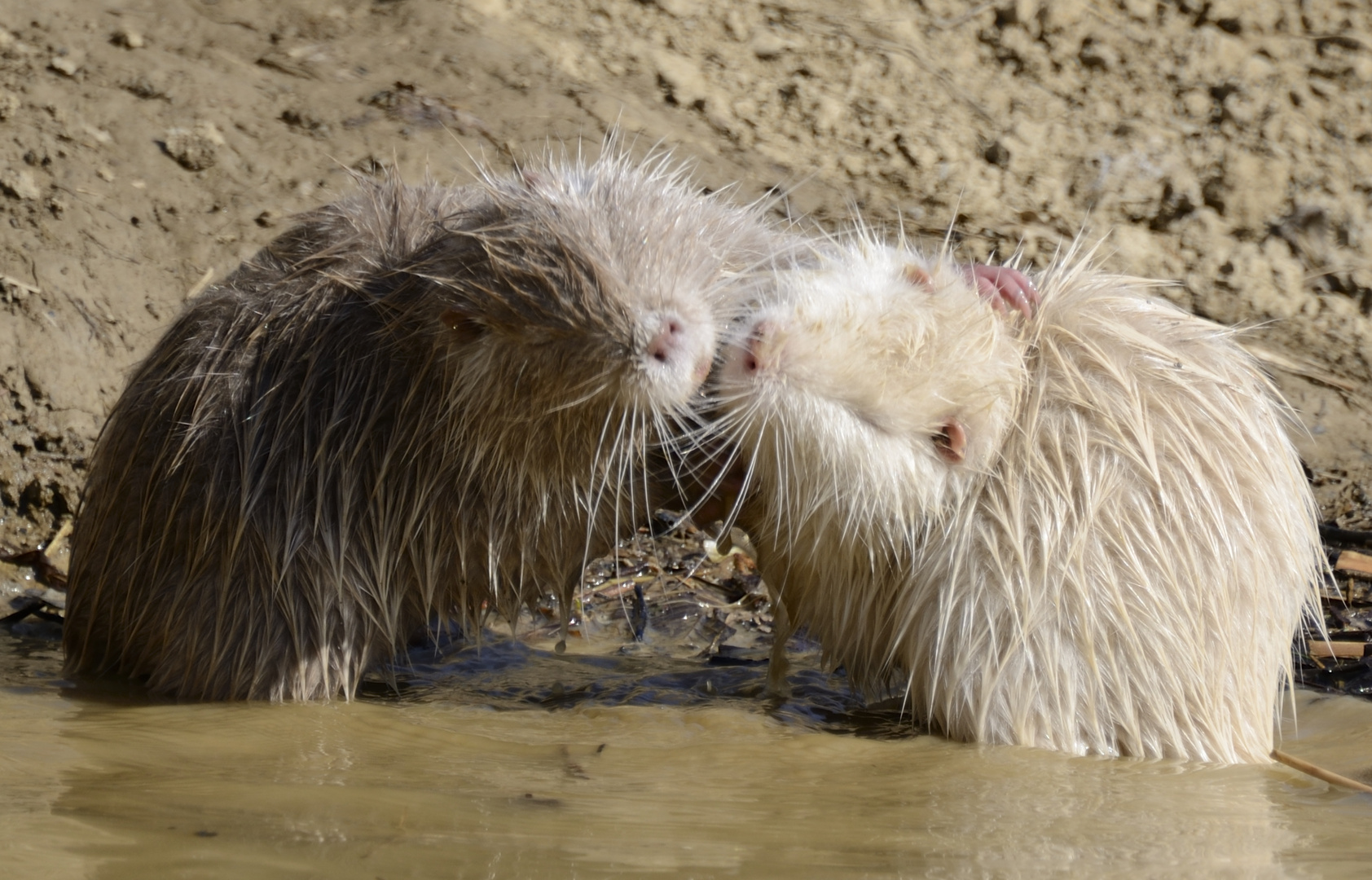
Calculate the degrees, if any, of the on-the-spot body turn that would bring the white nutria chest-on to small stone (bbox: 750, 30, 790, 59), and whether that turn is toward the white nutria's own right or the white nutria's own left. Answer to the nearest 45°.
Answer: approximately 90° to the white nutria's own right

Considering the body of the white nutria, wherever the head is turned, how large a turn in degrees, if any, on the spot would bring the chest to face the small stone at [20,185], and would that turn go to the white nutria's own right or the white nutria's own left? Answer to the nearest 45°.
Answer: approximately 45° to the white nutria's own right

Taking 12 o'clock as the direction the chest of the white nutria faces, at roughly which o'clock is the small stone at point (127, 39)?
The small stone is roughly at 1 o'clock from the white nutria.

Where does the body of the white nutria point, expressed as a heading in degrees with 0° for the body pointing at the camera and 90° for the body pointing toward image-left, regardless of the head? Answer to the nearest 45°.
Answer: approximately 90°

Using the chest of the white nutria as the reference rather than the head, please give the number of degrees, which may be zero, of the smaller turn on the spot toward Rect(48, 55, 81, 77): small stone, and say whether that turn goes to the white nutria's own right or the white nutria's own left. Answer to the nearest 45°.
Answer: approximately 45° to the white nutria's own right

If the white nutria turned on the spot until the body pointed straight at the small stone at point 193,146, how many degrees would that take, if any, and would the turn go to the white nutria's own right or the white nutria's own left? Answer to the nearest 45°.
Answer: approximately 45° to the white nutria's own right
